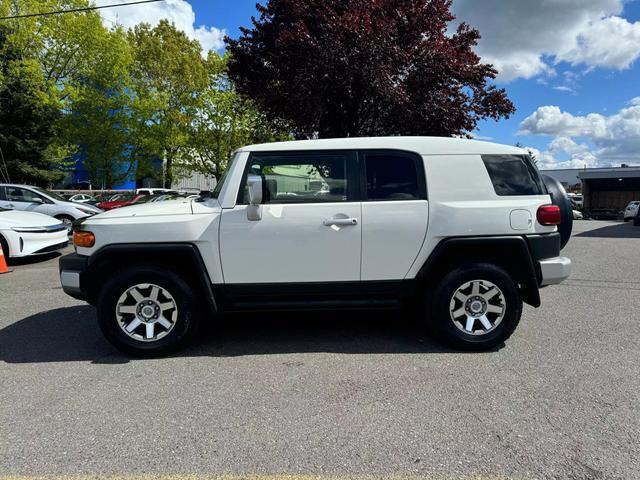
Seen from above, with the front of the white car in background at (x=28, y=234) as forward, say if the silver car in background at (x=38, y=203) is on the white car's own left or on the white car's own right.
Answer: on the white car's own left

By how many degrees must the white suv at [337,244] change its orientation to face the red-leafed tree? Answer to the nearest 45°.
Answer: approximately 90° to its right

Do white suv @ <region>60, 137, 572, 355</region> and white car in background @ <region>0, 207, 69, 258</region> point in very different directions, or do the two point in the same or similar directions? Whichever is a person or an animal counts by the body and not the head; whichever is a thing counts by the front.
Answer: very different directions

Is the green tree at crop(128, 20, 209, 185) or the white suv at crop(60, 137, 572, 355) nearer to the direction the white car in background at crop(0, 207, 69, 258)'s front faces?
the white suv

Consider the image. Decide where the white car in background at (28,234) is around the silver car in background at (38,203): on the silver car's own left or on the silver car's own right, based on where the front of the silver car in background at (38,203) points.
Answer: on the silver car's own right

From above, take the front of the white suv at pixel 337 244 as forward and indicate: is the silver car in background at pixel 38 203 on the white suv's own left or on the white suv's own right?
on the white suv's own right

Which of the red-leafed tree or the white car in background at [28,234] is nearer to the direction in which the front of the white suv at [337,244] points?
the white car in background

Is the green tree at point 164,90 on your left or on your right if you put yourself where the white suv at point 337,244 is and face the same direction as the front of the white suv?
on your right

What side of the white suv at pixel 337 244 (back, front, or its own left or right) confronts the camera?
left

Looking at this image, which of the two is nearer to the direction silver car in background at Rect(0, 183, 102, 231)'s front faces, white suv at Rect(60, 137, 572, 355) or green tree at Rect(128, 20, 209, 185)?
the white suv

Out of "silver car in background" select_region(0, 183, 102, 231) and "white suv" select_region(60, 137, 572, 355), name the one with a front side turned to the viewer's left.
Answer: the white suv

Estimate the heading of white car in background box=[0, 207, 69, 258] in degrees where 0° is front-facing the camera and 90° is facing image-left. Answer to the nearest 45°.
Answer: approximately 315°
